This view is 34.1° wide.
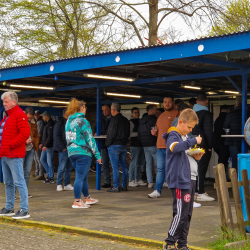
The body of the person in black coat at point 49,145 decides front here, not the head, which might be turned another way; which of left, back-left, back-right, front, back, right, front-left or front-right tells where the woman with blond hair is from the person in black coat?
left

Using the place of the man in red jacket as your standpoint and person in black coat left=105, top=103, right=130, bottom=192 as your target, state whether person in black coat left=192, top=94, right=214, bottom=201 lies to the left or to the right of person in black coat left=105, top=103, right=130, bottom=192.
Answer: right

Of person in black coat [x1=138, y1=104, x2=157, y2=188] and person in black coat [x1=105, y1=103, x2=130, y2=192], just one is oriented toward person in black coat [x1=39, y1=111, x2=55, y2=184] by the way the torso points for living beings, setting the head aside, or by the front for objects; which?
person in black coat [x1=105, y1=103, x2=130, y2=192]
